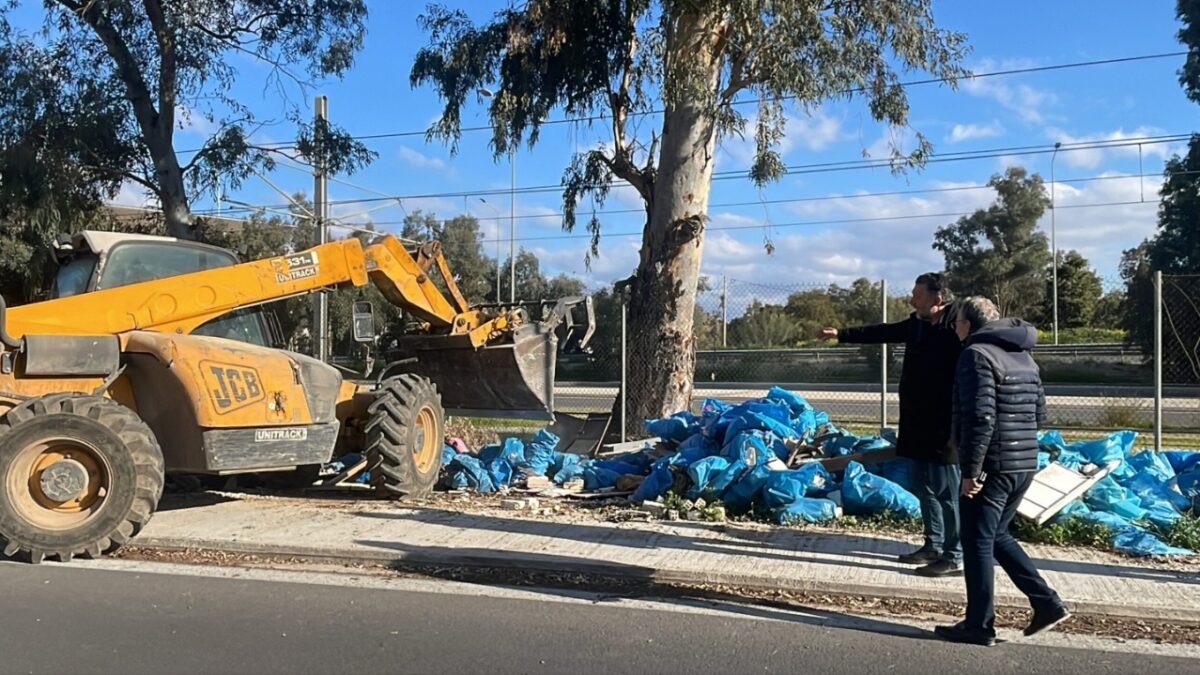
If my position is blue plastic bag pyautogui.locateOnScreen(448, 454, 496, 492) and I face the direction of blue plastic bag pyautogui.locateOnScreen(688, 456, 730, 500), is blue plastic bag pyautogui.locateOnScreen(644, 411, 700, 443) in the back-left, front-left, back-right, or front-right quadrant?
front-left

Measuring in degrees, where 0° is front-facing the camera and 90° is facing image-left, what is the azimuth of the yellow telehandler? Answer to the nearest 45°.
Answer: approximately 225°

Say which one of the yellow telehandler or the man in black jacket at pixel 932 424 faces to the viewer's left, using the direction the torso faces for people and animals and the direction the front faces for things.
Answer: the man in black jacket

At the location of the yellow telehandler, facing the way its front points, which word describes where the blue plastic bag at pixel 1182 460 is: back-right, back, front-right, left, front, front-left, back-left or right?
front-right

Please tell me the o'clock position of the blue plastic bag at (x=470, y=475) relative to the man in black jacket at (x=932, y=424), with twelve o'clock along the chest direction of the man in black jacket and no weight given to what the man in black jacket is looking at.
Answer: The blue plastic bag is roughly at 1 o'clock from the man in black jacket.

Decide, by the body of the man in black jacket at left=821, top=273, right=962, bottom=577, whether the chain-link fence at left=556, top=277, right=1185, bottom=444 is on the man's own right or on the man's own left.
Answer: on the man's own right

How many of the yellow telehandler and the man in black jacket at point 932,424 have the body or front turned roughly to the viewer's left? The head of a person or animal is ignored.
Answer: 1

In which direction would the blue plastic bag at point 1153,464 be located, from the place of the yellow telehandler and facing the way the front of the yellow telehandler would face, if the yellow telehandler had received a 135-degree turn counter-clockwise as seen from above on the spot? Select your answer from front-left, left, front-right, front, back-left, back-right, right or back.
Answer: back

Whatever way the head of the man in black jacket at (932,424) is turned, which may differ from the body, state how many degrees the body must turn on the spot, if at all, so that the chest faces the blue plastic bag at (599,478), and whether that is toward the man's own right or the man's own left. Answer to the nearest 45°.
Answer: approximately 45° to the man's own right

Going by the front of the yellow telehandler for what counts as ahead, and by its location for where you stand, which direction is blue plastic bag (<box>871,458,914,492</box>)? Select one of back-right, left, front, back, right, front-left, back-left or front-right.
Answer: front-right

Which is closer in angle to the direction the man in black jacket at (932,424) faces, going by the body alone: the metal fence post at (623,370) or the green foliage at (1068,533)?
the metal fence post

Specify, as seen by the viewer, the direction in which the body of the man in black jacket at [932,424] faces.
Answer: to the viewer's left

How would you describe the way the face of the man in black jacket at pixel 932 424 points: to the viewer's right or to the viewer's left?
to the viewer's left

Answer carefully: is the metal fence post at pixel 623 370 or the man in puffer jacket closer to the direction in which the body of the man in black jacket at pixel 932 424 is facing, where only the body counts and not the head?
the metal fence post
